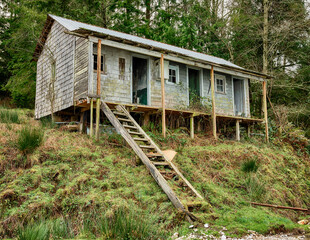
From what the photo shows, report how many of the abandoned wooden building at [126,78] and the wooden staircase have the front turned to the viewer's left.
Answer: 0

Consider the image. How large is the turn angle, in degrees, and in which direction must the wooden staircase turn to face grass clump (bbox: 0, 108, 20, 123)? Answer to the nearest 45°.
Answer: approximately 180°

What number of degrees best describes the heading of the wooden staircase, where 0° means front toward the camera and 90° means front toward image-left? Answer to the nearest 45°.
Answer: approximately 315°

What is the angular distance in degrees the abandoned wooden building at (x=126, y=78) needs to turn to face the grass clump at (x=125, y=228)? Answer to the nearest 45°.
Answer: approximately 45° to its right

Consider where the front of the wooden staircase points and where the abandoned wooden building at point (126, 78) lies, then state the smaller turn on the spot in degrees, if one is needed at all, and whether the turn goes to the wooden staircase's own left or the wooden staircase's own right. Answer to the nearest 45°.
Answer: approximately 135° to the wooden staircase's own left

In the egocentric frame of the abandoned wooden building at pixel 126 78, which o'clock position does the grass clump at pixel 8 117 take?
The grass clump is roughly at 4 o'clock from the abandoned wooden building.

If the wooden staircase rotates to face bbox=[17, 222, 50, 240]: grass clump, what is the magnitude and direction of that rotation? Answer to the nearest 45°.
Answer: approximately 90° to its right

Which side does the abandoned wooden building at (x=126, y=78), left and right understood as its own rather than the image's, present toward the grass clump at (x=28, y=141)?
right

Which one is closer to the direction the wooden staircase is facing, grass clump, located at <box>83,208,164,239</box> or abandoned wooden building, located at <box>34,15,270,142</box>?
the grass clump

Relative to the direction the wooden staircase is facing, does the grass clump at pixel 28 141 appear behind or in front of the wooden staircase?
behind

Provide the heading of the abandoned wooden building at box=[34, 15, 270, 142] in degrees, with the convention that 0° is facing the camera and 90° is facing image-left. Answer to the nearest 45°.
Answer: approximately 315°
